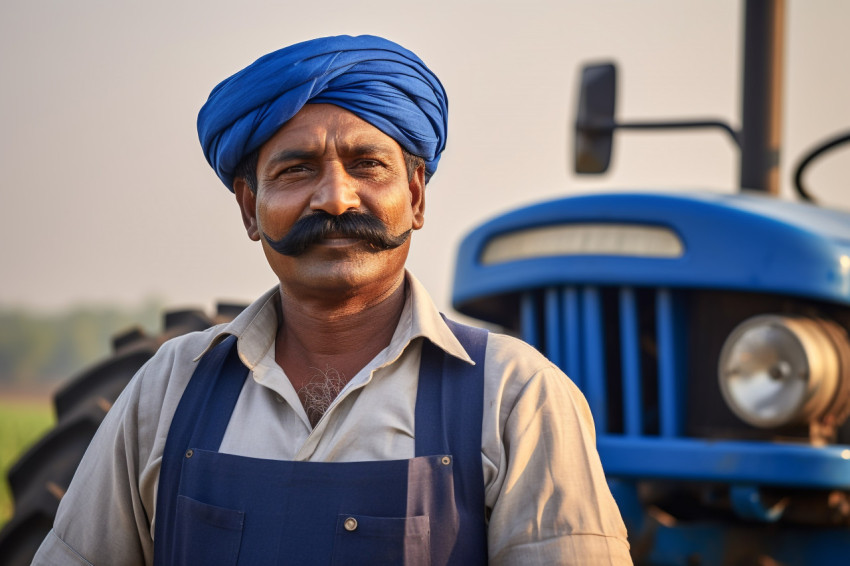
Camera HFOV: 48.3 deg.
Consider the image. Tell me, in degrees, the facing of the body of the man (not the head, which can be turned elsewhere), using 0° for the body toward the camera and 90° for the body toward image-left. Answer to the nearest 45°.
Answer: approximately 0°

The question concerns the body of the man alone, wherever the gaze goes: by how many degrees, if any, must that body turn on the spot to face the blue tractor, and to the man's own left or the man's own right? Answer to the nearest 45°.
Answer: approximately 135° to the man's own left
